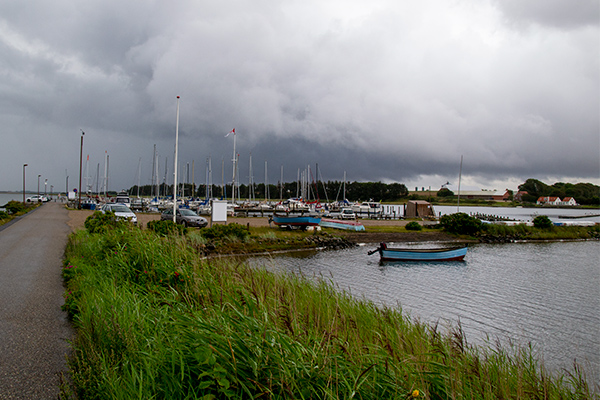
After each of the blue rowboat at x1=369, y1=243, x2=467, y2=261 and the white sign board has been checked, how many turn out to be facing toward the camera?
1

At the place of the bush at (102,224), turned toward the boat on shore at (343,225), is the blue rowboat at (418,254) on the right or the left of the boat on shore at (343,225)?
right

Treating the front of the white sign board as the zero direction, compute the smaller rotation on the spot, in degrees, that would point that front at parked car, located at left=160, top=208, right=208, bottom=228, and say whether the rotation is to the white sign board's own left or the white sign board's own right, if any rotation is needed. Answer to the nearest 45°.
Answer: approximately 135° to the white sign board's own right

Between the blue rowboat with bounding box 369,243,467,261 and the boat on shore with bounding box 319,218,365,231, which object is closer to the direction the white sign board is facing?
the blue rowboat
